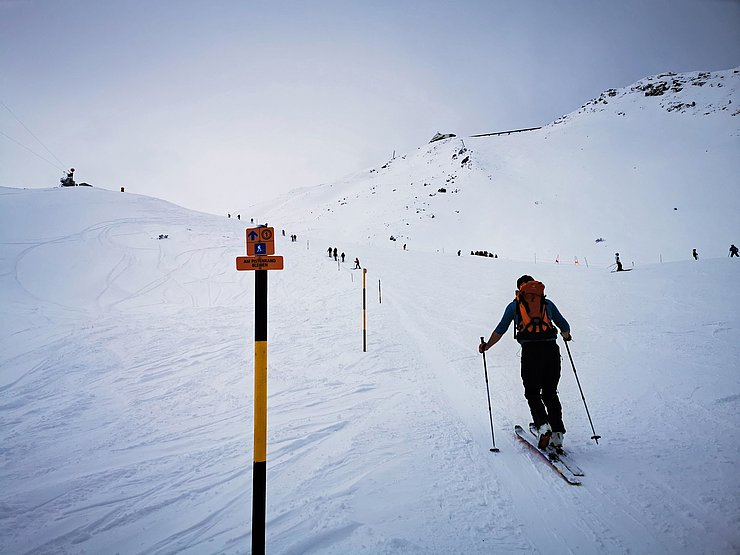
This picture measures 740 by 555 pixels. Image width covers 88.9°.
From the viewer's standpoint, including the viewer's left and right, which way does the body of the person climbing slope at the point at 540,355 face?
facing away from the viewer

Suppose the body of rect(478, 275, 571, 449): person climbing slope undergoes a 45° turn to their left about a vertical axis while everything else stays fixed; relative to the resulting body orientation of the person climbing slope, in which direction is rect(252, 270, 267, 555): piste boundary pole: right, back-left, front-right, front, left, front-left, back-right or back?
left
